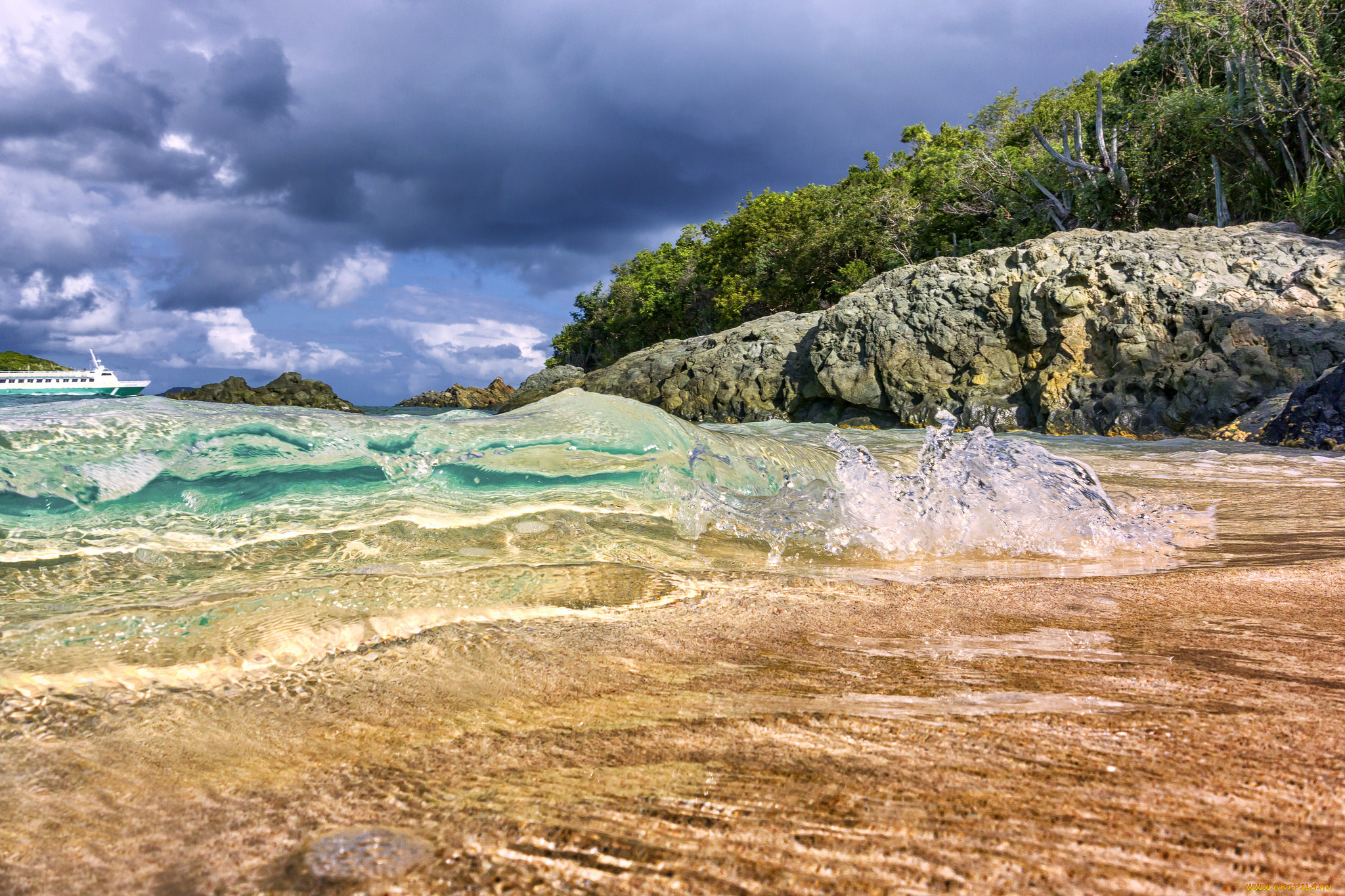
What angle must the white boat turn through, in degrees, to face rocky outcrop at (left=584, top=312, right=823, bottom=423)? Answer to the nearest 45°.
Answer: approximately 45° to its right

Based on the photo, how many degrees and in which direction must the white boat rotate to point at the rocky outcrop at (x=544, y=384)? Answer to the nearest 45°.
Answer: approximately 45° to its right

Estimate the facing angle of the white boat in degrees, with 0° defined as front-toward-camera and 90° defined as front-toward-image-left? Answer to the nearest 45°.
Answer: approximately 270°

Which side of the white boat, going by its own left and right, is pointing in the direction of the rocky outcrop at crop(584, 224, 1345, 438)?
right

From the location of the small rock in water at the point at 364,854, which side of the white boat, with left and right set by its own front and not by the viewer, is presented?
right

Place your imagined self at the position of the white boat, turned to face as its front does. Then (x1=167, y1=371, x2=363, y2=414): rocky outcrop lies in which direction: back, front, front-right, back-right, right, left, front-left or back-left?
front-right

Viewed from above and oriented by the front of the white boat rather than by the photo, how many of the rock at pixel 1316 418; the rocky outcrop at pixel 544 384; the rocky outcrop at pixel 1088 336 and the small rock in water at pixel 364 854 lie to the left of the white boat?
0

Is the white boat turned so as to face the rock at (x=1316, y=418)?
no

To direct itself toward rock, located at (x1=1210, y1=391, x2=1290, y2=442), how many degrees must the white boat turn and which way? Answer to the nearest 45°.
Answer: approximately 90° to its right

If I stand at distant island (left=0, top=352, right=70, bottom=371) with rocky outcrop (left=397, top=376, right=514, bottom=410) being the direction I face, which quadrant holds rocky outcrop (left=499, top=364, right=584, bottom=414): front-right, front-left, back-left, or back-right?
front-right

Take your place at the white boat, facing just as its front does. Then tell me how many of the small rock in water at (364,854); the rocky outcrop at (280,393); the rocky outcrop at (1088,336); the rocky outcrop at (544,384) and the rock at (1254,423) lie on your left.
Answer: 0
